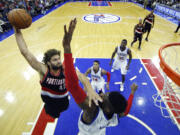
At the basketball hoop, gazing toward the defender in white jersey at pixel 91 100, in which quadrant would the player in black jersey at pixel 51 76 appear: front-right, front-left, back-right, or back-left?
front-right

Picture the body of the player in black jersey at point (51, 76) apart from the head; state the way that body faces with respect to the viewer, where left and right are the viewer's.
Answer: facing the viewer and to the right of the viewer

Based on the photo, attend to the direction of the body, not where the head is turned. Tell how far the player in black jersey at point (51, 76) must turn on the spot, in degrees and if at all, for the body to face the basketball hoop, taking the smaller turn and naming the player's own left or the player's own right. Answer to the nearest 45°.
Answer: approximately 45° to the player's own left

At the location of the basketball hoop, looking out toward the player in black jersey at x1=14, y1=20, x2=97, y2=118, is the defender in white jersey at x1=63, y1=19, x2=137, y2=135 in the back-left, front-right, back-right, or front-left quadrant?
front-left
